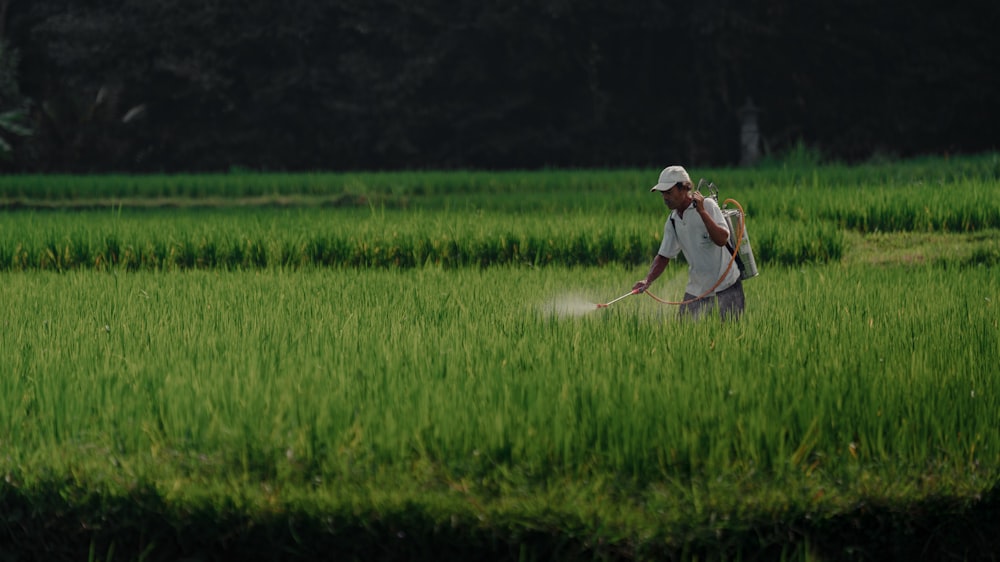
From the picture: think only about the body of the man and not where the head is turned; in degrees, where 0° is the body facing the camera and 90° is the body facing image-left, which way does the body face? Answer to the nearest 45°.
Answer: approximately 45°
